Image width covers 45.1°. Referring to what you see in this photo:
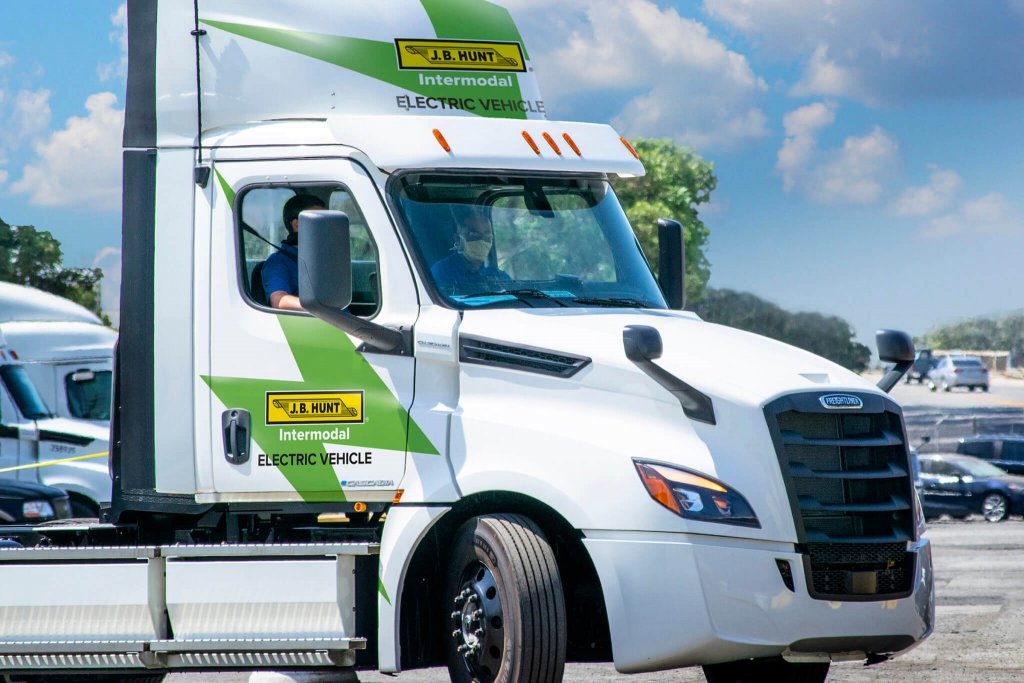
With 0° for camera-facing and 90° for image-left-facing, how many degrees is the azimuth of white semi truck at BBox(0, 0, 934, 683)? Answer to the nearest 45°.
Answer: approximately 315°

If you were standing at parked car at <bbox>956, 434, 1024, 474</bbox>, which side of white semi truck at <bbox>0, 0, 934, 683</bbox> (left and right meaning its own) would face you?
left

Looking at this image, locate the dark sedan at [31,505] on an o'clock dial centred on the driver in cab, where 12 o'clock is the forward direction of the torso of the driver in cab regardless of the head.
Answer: The dark sedan is roughly at 6 o'clock from the driver in cab.

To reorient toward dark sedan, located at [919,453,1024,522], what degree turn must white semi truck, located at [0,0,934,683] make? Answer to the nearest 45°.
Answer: approximately 90° to its left

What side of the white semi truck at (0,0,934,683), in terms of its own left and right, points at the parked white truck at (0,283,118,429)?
back

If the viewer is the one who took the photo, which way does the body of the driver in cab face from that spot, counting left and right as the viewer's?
facing the viewer and to the right of the viewer

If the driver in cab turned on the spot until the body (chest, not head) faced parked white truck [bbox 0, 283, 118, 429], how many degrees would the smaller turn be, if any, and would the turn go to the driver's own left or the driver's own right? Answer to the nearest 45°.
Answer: approximately 180°

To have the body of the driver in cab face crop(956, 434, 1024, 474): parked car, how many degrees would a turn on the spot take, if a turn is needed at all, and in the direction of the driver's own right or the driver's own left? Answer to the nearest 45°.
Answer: approximately 90° to the driver's own left

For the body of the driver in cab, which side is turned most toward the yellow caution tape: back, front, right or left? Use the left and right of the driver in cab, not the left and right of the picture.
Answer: back
